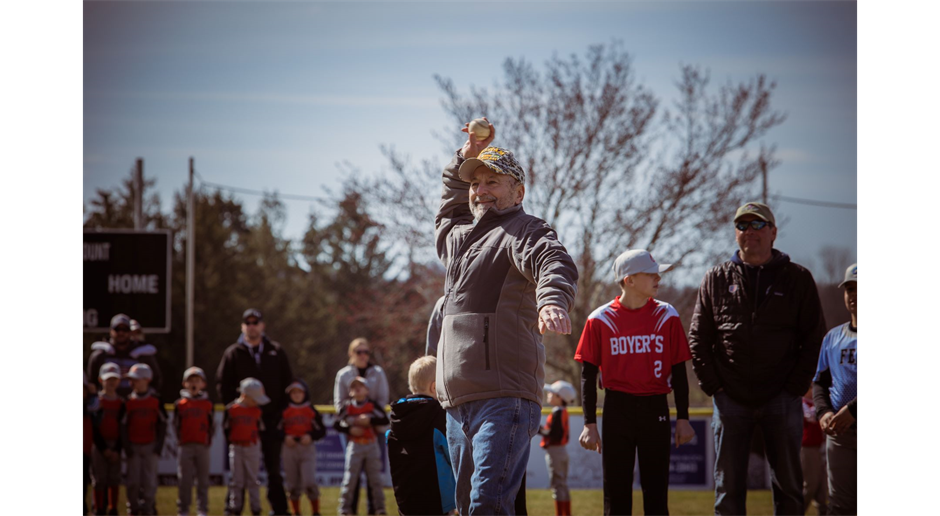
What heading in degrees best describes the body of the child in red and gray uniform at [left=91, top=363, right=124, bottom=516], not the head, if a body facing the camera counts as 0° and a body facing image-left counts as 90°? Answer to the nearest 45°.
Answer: approximately 0°

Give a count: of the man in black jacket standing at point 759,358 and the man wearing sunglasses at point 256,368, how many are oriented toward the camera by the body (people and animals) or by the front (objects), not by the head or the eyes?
2

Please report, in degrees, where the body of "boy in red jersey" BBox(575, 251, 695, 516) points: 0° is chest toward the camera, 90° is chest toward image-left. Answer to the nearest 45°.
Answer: approximately 0°

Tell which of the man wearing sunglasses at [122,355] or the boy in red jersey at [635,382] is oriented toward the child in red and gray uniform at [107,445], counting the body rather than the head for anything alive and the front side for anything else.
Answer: the man wearing sunglasses

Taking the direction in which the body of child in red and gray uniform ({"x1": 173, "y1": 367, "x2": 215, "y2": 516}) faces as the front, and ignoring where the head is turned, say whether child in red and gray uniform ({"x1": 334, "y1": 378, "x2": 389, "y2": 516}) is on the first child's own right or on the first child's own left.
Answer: on the first child's own left

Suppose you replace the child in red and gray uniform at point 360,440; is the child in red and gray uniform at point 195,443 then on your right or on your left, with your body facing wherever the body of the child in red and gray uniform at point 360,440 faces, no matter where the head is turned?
on your right
